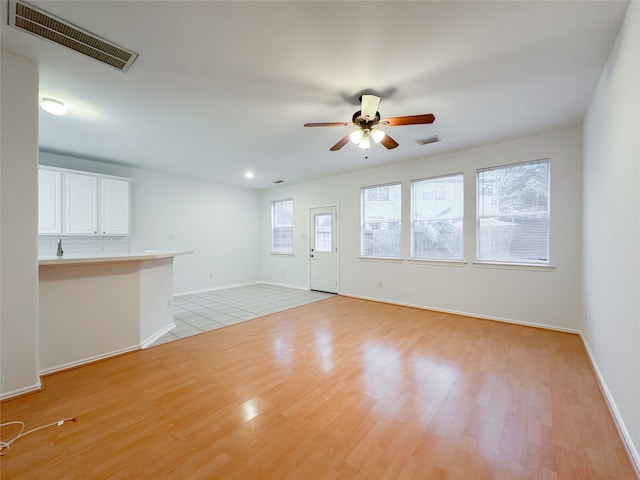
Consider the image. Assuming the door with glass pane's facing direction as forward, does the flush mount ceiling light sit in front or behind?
in front

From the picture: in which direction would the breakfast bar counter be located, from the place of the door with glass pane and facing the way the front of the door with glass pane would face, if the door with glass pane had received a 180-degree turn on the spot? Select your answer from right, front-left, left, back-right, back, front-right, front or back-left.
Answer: back

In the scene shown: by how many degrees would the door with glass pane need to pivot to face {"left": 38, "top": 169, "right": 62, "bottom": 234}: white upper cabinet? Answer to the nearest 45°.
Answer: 0° — it already faces it

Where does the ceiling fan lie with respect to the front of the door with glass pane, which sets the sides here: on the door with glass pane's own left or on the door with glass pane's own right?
on the door with glass pane's own left

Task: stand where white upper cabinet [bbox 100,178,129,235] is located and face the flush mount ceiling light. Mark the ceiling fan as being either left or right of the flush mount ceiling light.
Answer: left

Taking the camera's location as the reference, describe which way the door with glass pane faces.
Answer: facing the viewer and to the left of the viewer

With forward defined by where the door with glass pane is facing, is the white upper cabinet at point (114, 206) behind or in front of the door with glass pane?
in front

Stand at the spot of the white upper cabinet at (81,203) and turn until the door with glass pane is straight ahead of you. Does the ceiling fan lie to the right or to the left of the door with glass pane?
right
